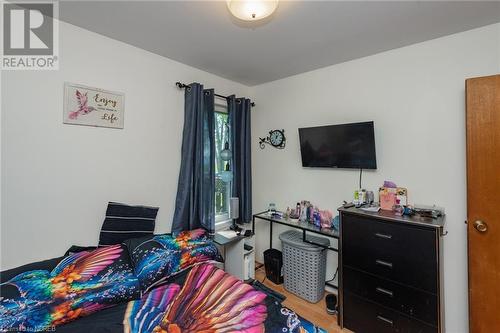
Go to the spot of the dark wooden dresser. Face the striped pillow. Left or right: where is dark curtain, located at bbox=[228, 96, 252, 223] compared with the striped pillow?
right

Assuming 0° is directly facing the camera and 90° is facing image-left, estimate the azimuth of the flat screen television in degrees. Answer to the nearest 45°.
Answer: approximately 45°

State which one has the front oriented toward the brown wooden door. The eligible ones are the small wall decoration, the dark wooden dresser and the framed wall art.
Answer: the framed wall art

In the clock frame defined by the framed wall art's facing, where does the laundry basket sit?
The laundry basket is roughly at 11 o'clock from the framed wall art.
